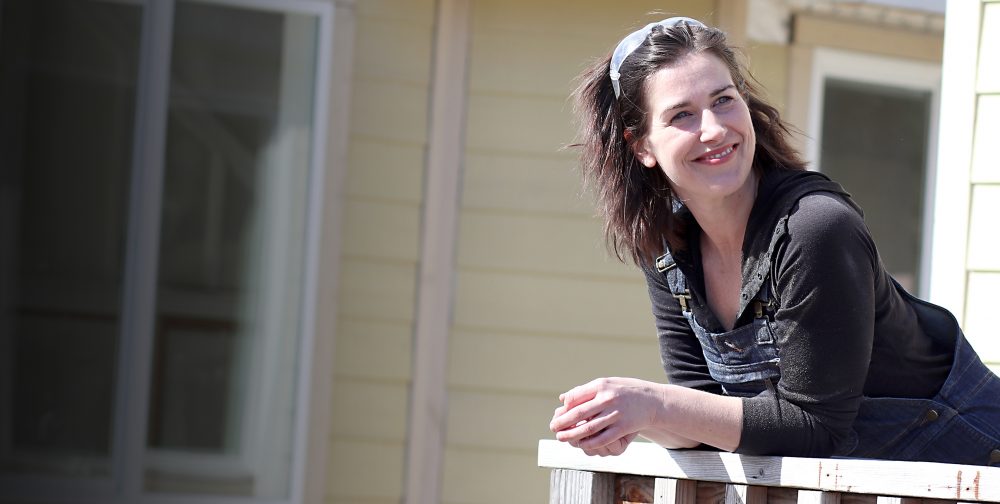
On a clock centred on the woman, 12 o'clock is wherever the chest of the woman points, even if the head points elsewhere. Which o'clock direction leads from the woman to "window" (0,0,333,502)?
The window is roughly at 3 o'clock from the woman.

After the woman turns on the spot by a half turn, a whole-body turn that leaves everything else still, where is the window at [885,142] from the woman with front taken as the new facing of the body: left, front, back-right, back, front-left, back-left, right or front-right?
front-left

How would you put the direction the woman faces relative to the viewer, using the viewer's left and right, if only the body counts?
facing the viewer and to the left of the viewer
